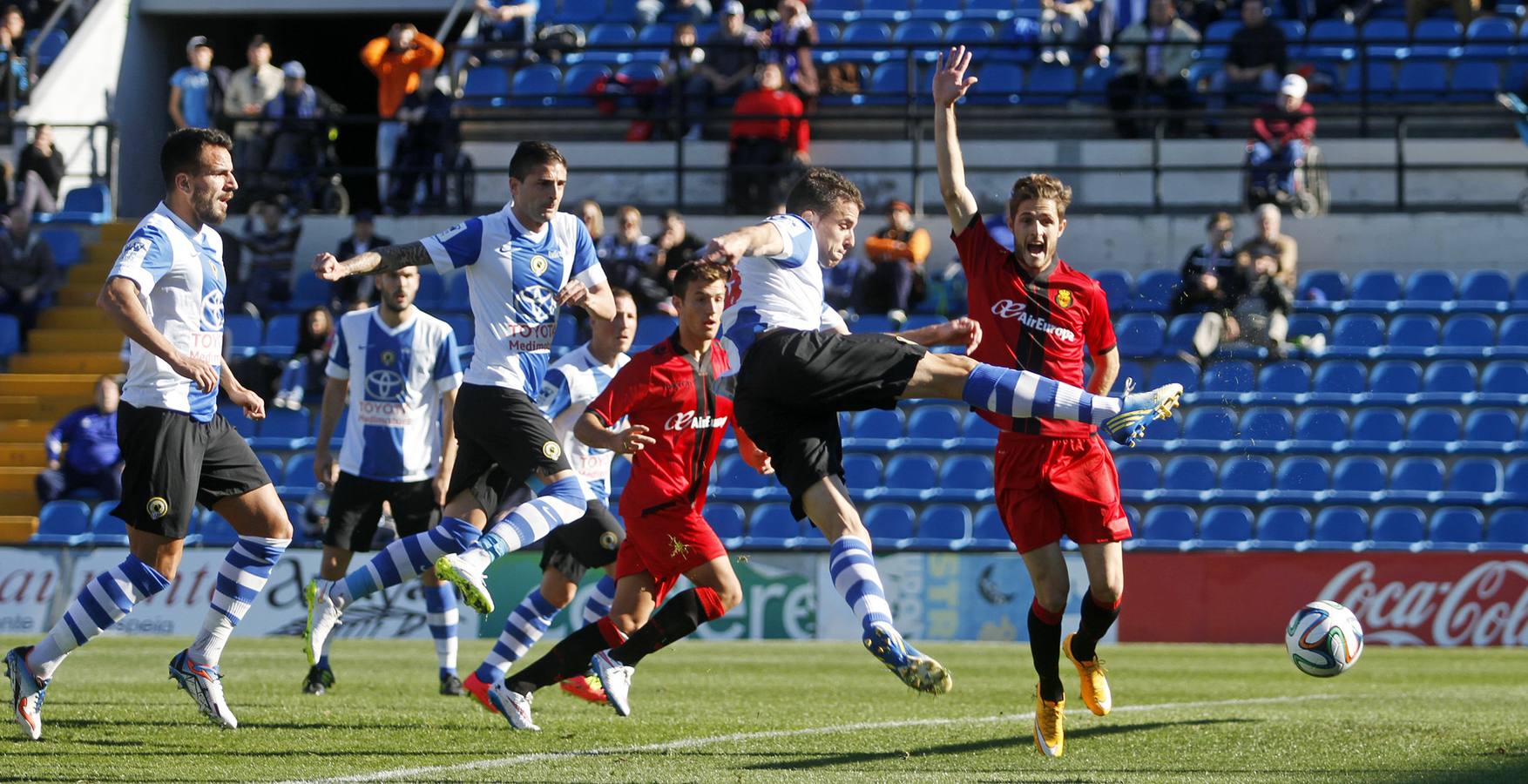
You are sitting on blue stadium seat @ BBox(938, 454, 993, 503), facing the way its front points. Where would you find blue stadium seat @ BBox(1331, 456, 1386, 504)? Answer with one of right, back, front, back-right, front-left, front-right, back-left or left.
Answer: left

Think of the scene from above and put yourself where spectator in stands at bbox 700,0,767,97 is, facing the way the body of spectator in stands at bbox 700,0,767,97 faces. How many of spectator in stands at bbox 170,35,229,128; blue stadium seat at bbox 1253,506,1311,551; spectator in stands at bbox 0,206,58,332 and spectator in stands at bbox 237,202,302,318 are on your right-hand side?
3

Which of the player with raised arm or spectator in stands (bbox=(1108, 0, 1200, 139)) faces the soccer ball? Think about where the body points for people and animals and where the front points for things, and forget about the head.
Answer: the spectator in stands

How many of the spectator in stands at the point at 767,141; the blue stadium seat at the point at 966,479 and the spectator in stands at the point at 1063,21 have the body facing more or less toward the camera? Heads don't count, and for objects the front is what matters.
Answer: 3

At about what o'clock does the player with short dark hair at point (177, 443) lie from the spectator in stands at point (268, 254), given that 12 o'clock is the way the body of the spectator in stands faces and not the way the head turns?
The player with short dark hair is roughly at 12 o'clock from the spectator in stands.

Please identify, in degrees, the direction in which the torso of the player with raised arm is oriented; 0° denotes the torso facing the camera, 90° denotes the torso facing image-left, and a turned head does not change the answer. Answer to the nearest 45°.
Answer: approximately 0°

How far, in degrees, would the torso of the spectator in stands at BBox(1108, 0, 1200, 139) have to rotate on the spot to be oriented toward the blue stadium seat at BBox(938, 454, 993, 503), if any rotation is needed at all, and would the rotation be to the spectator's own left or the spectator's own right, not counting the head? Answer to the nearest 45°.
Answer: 0° — they already face it

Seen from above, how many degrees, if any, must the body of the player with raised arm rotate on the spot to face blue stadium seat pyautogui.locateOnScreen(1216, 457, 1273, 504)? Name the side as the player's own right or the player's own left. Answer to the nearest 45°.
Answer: approximately 180°

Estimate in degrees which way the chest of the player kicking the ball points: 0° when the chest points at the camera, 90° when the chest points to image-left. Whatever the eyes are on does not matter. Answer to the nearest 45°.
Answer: approximately 270°
